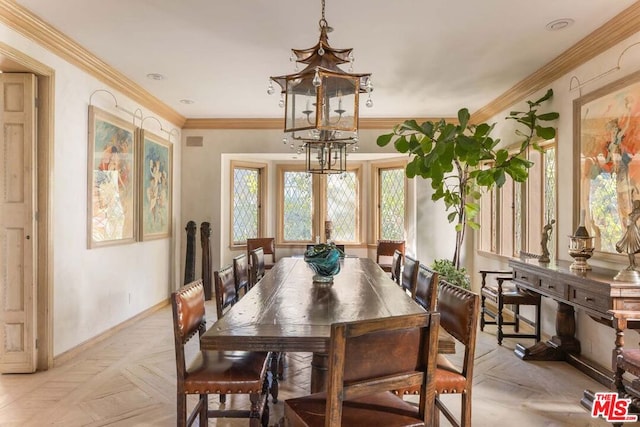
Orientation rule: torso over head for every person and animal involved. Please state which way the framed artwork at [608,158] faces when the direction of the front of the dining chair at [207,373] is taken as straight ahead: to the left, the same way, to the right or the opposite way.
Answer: the opposite way

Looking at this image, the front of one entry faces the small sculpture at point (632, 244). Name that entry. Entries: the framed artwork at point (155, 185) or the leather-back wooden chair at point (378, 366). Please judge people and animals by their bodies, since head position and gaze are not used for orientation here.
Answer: the framed artwork

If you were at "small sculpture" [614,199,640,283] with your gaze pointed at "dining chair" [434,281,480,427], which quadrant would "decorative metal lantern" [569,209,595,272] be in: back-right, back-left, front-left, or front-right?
back-right

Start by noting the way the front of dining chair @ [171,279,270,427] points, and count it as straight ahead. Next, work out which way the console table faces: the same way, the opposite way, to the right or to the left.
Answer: the opposite way

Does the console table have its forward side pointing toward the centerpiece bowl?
yes

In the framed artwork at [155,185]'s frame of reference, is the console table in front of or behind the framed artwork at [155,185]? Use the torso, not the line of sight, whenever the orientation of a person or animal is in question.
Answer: in front

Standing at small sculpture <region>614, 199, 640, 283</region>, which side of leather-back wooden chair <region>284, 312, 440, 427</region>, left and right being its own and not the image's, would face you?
right

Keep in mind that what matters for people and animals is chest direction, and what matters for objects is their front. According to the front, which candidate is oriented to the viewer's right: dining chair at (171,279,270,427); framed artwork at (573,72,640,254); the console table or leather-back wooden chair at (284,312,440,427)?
the dining chair

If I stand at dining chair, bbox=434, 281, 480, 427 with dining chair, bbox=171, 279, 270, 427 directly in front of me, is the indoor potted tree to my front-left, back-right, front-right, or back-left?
back-right

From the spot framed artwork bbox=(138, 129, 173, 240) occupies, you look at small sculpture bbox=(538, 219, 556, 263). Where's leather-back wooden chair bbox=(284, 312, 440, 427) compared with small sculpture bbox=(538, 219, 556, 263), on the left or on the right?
right

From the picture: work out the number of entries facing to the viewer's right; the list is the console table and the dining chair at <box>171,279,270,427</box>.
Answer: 1

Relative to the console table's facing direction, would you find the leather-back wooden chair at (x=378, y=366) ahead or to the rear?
ahead

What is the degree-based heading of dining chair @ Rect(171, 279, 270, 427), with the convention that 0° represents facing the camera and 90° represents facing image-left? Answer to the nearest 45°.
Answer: approximately 270°
